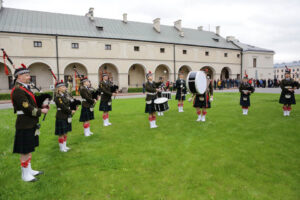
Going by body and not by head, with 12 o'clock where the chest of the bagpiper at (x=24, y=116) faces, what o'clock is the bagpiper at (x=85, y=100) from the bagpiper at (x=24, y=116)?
the bagpiper at (x=85, y=100) is roughly at 10 o'clock from the bagpiper at (x=24, y=116).

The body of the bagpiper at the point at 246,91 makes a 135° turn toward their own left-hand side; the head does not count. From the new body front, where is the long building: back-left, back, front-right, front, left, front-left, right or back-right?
left

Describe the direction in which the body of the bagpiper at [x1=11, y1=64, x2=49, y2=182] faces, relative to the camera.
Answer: to the viewer's right

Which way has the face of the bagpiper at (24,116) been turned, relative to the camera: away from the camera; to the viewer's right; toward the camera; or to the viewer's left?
to the viewer's right

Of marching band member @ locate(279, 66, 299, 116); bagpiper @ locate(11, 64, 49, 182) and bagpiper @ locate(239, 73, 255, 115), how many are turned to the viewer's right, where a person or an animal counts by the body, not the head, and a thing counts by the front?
1

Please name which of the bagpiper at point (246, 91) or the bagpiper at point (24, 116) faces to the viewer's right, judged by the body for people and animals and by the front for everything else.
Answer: the bagpiper at point (24, 116)

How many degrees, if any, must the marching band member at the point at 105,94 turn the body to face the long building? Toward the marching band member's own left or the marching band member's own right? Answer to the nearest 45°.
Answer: approximately 135° to the marching band member's own left

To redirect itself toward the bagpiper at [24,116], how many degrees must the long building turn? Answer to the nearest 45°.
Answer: approximately 45° to its right

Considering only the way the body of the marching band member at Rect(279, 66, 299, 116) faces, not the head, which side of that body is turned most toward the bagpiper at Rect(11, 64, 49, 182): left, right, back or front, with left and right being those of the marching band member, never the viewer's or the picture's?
front

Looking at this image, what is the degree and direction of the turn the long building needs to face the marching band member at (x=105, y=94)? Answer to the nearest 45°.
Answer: approximately 45° to its right

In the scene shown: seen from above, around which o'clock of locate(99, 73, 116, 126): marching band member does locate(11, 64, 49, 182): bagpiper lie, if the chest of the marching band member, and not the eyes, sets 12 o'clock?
The bagpiper is roughly at 2 o'clock from the marching band member.
